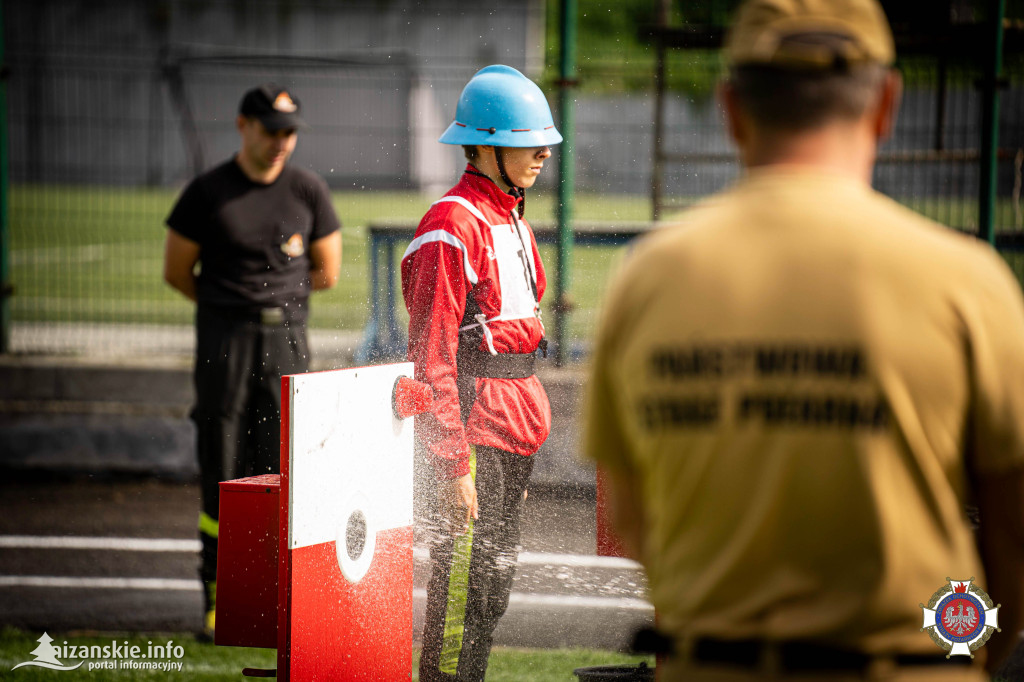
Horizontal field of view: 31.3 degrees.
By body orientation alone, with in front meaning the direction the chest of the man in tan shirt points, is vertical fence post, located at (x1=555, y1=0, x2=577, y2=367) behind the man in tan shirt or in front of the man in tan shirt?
in front

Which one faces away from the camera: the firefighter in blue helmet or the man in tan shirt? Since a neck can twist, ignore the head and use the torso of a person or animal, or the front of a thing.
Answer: the man in tan shirt

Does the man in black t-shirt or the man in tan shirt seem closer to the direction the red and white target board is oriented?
the man in tan shirt

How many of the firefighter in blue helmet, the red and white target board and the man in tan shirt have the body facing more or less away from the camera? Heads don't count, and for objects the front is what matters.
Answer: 1

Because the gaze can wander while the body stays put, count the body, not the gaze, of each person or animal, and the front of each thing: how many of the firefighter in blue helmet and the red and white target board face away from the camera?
0

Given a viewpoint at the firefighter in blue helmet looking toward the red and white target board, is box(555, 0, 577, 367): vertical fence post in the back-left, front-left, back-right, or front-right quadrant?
back-right

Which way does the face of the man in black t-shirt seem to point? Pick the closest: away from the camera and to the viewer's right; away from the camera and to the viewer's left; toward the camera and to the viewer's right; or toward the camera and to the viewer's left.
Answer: toward the camera and to the viewer's right

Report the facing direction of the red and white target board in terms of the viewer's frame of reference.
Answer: facing the viewer and to the right of the viewer

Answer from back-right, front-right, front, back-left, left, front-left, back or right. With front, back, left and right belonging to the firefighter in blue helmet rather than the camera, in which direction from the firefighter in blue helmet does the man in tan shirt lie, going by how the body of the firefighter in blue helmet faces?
front-right

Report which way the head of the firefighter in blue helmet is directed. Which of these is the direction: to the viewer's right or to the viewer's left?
to the viewer's right

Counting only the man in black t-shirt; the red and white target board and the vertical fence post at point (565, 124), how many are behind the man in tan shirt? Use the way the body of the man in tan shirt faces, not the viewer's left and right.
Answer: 0

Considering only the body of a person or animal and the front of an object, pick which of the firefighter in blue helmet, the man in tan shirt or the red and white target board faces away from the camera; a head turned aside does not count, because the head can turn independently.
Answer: the man in tan shirt

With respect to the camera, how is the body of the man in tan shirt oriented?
away from the camera
